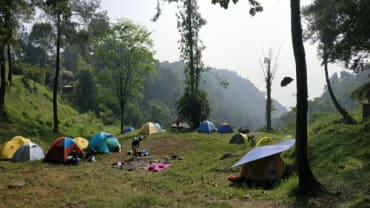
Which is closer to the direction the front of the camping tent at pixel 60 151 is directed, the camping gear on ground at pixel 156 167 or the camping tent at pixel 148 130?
the camping gear on ground

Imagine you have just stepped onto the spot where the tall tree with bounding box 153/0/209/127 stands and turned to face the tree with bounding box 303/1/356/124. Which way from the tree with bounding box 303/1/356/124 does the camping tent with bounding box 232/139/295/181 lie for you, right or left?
right

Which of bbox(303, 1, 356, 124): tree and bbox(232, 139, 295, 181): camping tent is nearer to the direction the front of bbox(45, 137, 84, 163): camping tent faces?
the camping tent

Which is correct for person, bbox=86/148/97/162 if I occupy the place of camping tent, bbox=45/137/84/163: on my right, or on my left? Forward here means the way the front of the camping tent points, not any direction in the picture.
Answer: on my left

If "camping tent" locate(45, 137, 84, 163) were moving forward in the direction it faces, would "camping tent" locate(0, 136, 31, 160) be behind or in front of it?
behind

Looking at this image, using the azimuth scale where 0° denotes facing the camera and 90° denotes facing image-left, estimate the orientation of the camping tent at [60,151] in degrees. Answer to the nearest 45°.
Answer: approximately 315°

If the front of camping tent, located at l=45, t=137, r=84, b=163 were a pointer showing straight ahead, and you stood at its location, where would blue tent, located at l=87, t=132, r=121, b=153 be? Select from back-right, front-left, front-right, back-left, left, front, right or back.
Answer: left

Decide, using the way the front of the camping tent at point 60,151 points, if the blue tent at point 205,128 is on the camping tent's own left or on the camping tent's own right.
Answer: on the camping tent's own left
